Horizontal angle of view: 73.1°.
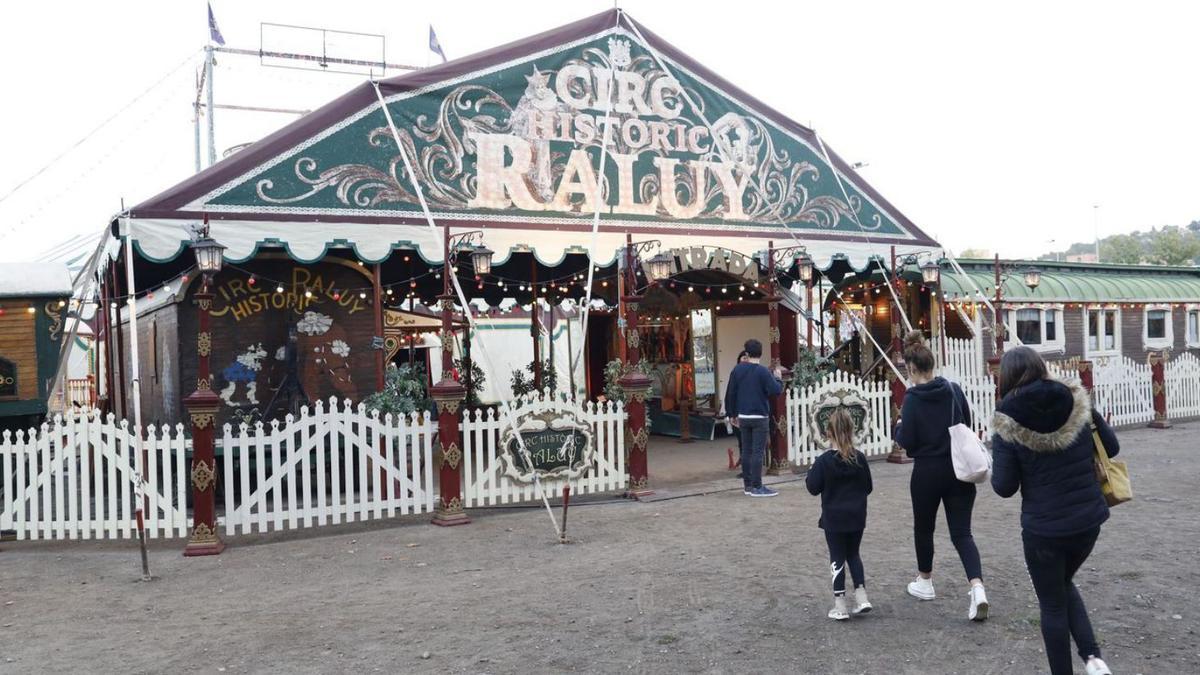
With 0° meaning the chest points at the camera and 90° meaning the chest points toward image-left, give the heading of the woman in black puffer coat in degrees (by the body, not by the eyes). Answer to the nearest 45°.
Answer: approximately 135°

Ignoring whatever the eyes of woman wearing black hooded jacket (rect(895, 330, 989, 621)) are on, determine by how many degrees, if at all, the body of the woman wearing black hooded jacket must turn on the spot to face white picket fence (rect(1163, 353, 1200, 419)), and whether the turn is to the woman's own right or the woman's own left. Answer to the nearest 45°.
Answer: approximately 45° to the woman's own right

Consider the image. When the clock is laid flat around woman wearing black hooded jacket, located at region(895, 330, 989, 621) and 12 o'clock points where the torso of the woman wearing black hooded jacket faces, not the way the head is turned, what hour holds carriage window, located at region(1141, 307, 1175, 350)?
The carriage window is roughly at 2 o'clock from the woman wearing black hooded jacket.

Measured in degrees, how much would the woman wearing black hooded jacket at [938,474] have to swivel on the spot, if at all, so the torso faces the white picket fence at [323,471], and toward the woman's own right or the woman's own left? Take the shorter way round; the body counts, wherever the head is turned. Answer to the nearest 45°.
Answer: approximately 45° to the woman's own left

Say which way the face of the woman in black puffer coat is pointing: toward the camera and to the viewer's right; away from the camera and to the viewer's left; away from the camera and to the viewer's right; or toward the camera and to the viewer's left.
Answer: away from the camera and to the viewer's left

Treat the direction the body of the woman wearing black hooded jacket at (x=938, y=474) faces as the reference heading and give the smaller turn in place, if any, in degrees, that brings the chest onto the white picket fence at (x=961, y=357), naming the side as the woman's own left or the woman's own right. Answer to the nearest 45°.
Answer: approximately 45° to the woman's own right

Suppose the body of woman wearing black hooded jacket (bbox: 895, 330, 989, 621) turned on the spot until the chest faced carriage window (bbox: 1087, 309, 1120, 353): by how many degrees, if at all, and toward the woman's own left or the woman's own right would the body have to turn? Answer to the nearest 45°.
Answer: approximately 45° to the woman's own right

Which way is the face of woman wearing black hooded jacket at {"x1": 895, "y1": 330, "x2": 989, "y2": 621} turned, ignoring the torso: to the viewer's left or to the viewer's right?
to the viewer's left

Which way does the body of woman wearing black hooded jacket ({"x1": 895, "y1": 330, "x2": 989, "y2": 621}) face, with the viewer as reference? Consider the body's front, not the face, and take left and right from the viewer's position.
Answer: facing away from the viewer and to the left of the viewer

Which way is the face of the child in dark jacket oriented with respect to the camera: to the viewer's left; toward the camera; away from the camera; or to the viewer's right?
away from the camera
